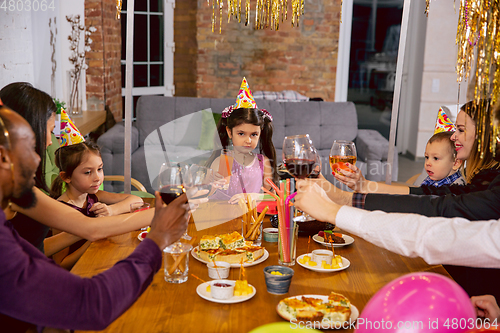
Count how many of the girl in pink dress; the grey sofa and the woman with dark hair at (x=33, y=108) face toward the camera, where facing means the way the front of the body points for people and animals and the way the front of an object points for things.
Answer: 2

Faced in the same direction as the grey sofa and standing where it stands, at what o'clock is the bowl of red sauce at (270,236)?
The bowl of red sauce is roughly at 12 o'clock from the grey sofa.

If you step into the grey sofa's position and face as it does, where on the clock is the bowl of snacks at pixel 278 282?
The bowl of snacks is roughly at 12 o'clock from the grey sofa.

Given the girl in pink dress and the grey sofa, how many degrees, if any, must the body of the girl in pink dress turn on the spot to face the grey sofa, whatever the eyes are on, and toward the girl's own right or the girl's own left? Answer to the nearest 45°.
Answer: approximately 180°

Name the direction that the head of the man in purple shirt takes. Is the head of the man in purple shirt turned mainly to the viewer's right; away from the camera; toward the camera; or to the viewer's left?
to the viewer's right

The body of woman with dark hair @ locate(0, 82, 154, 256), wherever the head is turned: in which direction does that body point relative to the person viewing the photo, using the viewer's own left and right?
facing to the right of the viewer

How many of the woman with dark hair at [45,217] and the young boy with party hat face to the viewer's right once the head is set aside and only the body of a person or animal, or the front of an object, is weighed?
1

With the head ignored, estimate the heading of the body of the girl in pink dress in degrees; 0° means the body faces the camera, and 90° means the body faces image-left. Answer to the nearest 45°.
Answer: approximately 0°

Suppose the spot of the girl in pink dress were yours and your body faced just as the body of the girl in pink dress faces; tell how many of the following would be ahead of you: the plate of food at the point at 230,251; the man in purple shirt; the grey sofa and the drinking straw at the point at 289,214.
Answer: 3
